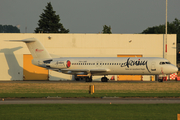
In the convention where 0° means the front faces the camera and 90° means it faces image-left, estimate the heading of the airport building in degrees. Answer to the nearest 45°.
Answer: approximately 0°
